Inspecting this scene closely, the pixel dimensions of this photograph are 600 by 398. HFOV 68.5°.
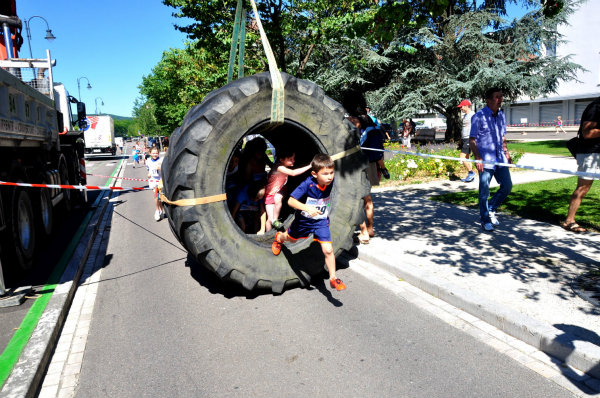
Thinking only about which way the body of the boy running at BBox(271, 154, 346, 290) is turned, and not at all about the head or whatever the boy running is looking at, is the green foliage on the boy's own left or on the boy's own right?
on the boy's own left

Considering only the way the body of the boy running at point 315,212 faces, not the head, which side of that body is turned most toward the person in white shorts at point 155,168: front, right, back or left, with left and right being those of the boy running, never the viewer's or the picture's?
back

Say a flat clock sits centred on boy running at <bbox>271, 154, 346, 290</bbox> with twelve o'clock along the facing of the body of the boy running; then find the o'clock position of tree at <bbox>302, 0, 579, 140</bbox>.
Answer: The tree is roughly at 8 o'clock from the boy running.

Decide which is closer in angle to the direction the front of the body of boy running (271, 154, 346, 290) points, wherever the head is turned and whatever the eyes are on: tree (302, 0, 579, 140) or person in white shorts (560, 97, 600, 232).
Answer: the person in white shorts

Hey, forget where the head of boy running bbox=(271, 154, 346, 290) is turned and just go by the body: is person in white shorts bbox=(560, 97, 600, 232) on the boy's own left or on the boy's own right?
on the boy's own left

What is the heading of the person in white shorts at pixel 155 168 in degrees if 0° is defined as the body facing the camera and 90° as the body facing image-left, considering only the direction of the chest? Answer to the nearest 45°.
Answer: approximately 0°
